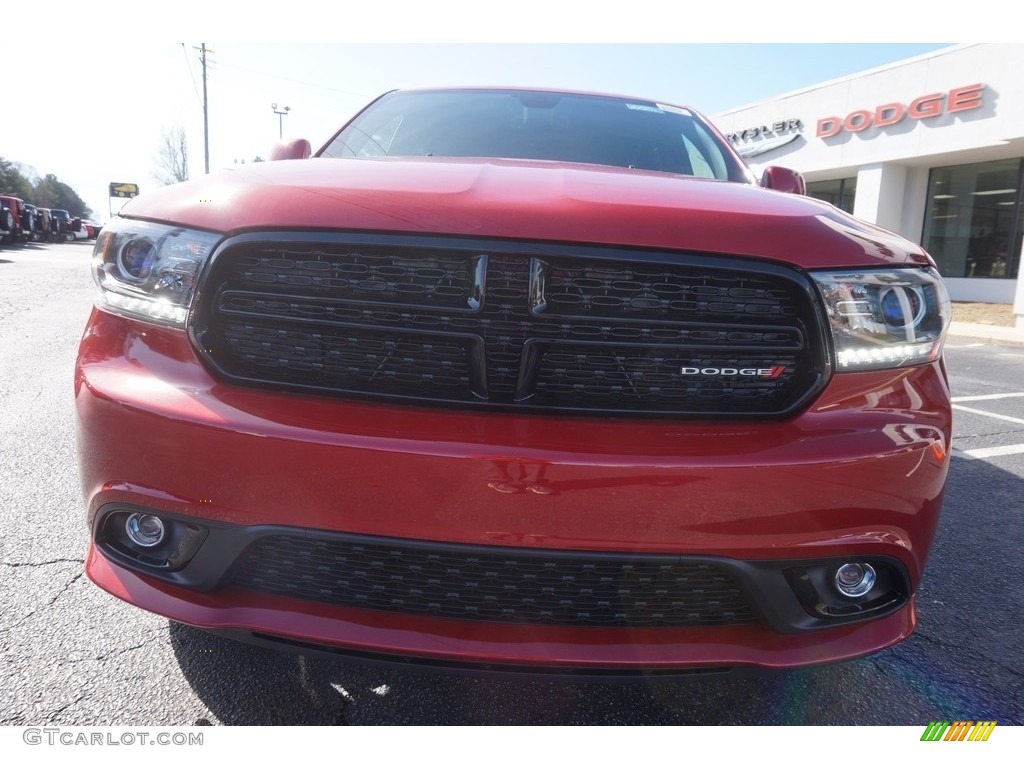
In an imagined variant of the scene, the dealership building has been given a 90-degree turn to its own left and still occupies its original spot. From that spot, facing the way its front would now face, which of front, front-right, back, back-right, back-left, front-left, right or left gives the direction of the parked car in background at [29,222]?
back-right

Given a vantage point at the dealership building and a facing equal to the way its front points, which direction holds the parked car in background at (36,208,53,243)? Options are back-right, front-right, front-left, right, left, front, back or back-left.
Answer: front-right

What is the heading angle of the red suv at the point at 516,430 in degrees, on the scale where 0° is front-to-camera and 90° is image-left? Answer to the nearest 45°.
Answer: approximately 0°

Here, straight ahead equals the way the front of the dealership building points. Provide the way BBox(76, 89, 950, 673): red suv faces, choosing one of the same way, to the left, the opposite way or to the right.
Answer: to the left

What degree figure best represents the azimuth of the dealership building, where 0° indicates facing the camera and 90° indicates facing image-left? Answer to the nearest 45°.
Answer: approximately 45°

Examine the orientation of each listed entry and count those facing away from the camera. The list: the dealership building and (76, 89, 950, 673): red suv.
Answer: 0
